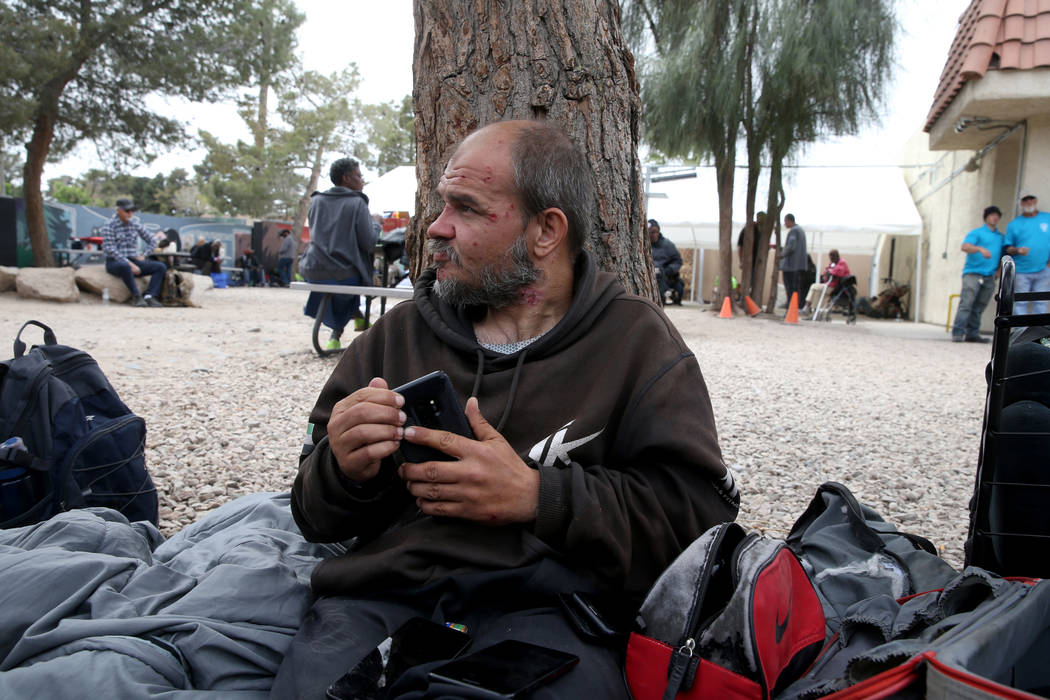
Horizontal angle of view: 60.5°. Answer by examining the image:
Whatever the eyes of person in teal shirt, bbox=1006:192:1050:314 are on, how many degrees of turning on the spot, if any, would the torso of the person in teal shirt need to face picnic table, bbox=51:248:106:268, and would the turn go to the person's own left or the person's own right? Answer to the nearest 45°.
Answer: approximately 90° to the person's own right

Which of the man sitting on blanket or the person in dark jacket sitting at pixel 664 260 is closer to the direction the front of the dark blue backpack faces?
the man sitting on blanket

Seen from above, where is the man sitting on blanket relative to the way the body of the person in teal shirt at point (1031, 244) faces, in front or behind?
in front

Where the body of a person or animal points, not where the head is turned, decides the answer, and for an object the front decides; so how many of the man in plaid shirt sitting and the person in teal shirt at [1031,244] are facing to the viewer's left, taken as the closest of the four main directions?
0

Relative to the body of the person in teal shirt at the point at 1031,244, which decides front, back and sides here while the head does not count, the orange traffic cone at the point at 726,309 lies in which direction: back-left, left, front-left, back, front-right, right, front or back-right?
back-right

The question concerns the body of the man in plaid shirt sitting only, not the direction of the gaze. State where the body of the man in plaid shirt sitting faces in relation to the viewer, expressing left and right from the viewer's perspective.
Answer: facing the viewer and to the right of the viewer

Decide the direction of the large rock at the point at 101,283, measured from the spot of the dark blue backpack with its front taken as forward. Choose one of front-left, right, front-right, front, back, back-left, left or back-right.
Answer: back-left

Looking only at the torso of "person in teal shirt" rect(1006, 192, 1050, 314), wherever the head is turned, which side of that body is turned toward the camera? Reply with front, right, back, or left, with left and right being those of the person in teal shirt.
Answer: front

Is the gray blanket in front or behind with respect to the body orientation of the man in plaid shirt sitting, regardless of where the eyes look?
in front

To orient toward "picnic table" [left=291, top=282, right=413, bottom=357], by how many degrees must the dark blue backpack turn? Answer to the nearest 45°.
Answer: approximately 90° to its left

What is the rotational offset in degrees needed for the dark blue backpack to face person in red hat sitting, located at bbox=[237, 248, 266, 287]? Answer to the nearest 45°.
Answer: approximately 135° to its left

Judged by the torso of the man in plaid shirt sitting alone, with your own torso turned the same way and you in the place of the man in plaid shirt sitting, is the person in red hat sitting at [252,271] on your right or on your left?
on your left
